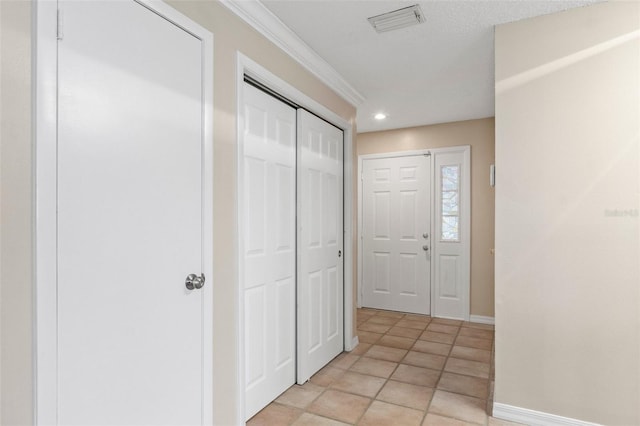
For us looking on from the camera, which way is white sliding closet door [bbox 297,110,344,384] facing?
facing the viewer and to the right of the viewer

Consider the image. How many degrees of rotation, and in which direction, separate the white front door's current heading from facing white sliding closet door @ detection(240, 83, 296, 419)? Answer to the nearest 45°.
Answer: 0° — it already faces it

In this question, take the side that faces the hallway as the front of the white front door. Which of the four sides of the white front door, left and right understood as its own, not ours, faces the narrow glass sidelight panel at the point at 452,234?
left

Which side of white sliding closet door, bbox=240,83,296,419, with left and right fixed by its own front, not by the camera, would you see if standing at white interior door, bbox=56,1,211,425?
right

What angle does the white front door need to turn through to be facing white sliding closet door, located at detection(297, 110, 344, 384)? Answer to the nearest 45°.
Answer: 0° — it already faces it

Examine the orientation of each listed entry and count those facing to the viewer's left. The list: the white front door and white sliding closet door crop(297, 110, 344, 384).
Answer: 0

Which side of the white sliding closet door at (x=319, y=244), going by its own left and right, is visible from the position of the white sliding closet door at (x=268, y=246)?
right

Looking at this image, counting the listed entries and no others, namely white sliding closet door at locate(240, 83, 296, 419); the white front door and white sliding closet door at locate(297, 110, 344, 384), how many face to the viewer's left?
0

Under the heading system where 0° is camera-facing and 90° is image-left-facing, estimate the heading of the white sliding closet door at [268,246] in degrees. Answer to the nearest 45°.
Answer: approximately 315°

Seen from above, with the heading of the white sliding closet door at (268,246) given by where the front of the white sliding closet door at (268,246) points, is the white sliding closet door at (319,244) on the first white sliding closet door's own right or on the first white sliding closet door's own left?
on the first white sliding closet door's own left

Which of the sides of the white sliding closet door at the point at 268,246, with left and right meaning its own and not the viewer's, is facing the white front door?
left

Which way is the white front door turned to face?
toward the camera

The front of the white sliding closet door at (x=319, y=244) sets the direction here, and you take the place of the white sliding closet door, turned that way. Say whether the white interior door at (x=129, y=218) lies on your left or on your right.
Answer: on your right
